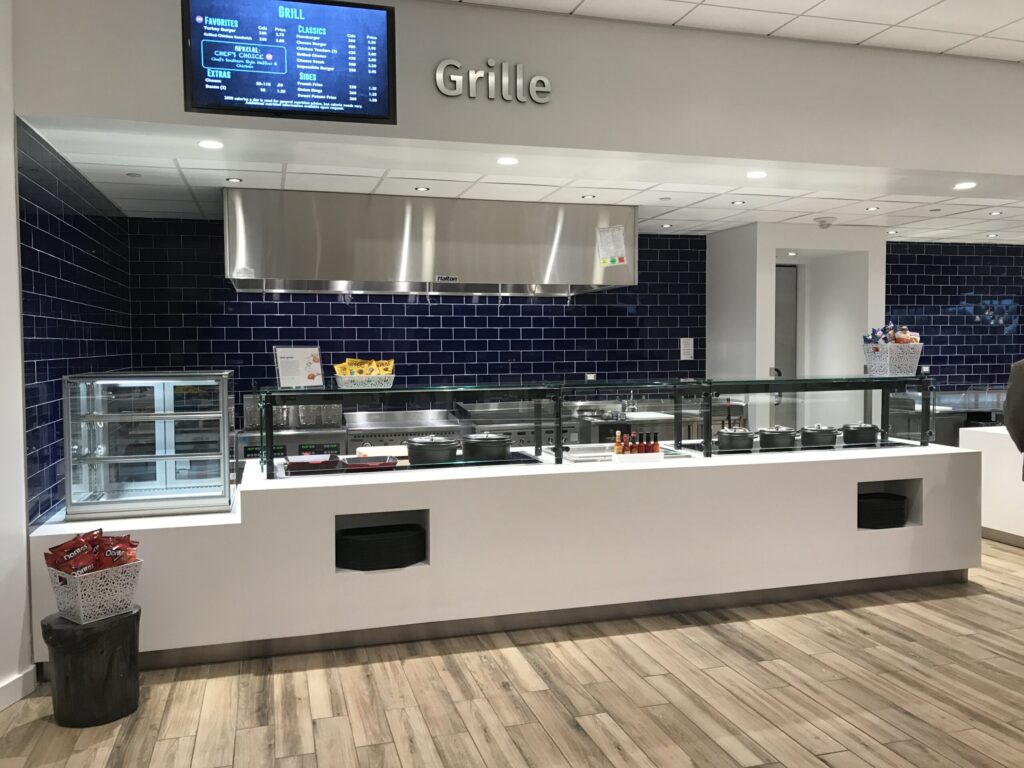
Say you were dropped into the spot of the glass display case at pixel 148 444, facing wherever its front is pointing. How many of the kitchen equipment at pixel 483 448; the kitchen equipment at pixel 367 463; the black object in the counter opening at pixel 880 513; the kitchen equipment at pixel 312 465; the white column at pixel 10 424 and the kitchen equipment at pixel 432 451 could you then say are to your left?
5

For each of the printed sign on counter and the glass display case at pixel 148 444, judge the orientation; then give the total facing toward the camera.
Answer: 2

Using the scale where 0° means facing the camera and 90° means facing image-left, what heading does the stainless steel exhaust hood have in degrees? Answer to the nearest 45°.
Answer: approximately 0°

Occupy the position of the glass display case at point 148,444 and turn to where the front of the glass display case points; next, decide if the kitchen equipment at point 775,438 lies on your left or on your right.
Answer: on your left

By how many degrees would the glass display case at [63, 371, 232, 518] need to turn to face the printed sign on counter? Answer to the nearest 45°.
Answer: approximately 135° to its left

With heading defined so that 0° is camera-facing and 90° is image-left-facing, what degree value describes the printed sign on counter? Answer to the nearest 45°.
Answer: approximately 0°

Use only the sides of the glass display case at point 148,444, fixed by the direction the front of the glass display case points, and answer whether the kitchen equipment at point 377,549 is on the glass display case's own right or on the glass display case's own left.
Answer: on the glass display case's own left
